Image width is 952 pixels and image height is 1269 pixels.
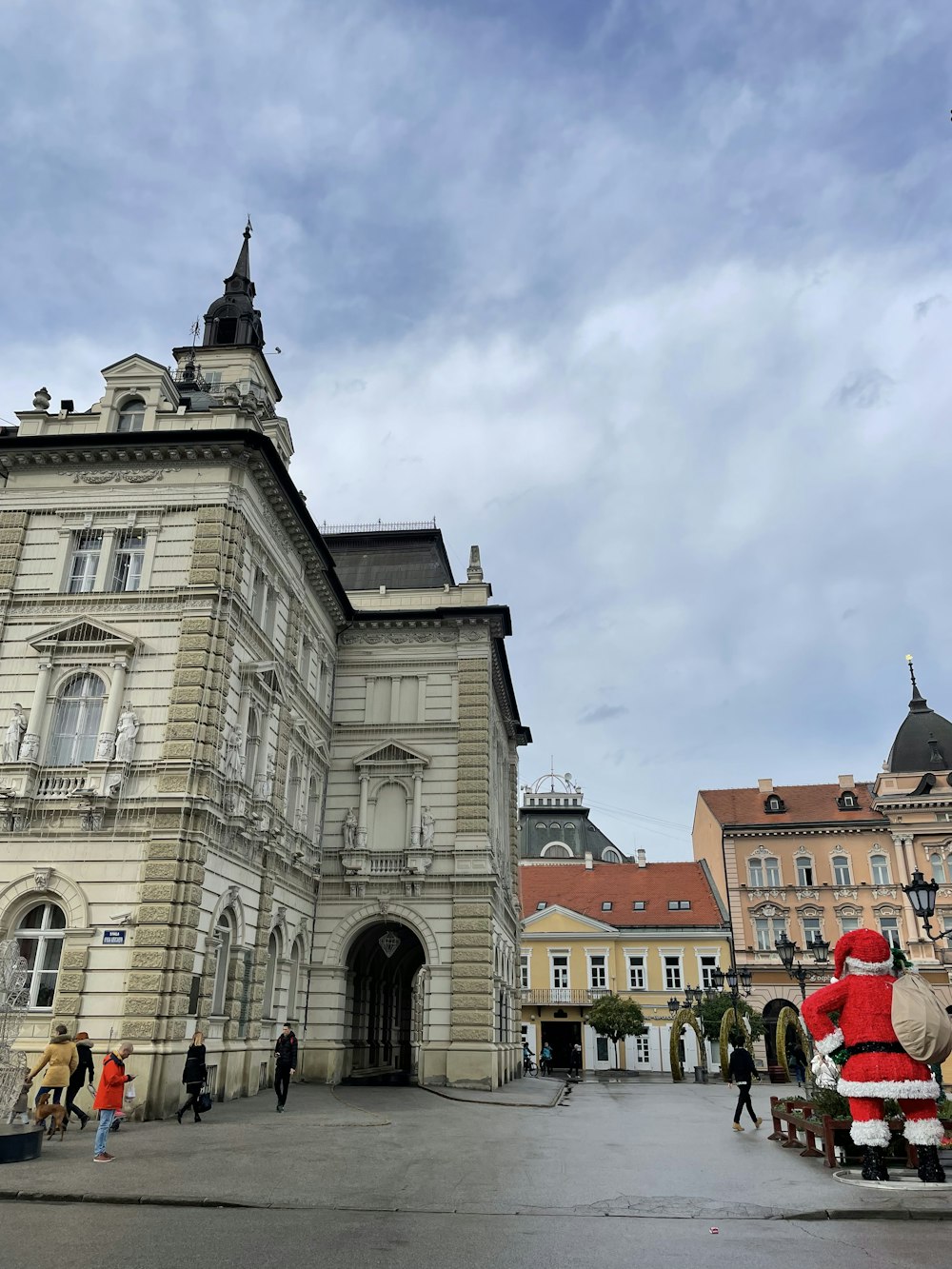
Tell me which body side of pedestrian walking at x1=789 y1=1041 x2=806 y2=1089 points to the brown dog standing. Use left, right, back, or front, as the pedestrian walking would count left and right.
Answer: back

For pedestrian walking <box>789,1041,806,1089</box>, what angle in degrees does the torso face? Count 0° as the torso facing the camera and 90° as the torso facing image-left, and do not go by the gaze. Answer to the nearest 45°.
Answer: approximately 180°

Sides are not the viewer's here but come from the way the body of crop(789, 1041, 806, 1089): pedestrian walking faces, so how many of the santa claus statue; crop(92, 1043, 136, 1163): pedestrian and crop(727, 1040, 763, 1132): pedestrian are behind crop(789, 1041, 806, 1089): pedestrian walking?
3

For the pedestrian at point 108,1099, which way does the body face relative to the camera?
to the viewer's right

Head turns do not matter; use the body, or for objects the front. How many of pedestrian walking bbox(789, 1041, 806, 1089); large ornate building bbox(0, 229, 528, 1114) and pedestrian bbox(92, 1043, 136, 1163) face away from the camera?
1

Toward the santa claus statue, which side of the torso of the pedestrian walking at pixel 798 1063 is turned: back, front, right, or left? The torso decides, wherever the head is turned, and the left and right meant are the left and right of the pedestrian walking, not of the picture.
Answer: back

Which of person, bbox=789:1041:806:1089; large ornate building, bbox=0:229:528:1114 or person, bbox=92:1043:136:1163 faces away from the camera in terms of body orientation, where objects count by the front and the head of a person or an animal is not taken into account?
person, bbox=789:1041:806:1089

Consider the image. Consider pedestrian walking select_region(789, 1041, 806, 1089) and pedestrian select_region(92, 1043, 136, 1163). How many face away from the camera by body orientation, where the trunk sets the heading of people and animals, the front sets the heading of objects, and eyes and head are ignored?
1
